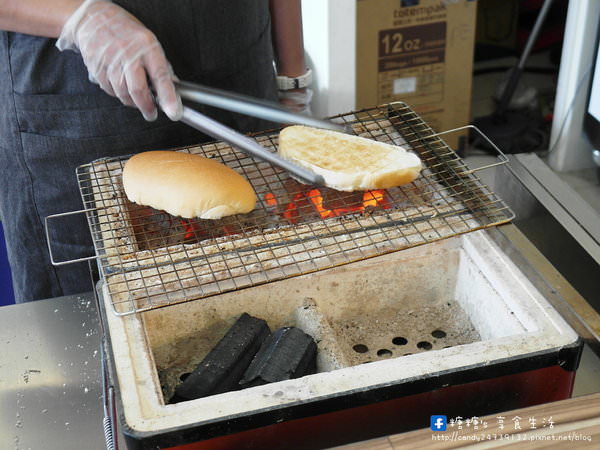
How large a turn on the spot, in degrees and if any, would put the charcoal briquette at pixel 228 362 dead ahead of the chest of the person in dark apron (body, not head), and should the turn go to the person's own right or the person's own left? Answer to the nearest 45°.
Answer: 0° — they already face it

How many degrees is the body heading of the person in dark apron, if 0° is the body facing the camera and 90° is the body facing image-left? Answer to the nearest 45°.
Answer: approximately 0°

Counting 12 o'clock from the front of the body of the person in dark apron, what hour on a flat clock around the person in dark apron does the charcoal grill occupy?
The charcoal grill is roughly at 11 o'clock from the person in dark apron.

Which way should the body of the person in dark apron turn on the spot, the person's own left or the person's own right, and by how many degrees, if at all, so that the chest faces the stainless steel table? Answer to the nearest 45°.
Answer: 0° — they already face it
